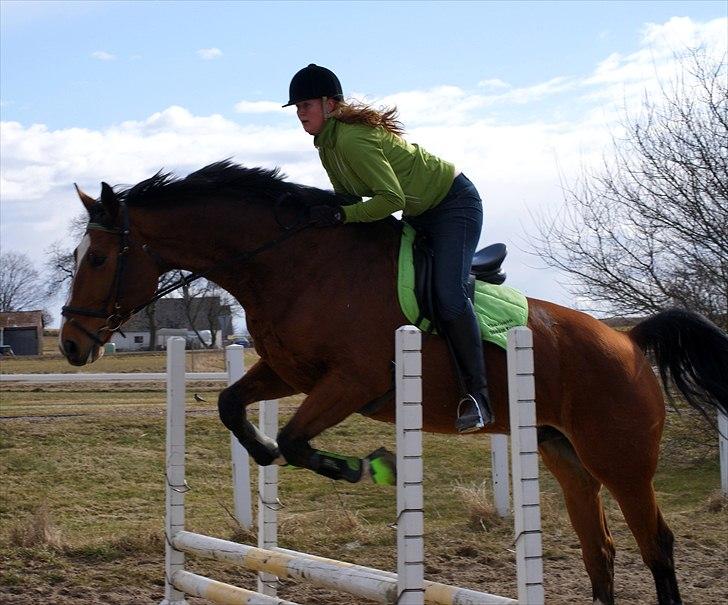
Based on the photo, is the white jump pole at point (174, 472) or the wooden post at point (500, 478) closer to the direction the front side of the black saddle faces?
the white jump pole

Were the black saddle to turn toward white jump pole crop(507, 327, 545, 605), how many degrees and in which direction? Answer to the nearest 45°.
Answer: approximately 90° to its left

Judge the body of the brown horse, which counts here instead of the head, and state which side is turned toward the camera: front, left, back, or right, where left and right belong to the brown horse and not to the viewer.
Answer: left

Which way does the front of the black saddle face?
to the viewer's left
